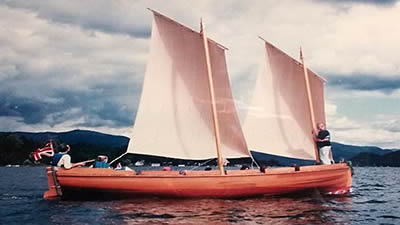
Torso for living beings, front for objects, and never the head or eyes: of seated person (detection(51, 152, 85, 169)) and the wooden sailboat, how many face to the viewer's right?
2

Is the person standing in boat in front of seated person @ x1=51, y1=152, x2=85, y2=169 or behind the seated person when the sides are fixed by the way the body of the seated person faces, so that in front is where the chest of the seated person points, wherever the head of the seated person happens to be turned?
in front

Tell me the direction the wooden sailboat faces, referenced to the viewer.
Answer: facing to the right of the viewer

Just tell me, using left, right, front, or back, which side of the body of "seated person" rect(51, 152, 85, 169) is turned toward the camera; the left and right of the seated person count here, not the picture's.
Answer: right
